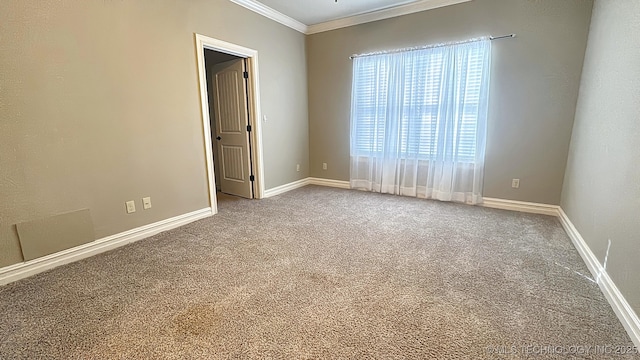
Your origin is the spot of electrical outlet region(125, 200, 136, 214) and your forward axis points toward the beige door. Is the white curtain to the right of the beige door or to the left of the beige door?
right

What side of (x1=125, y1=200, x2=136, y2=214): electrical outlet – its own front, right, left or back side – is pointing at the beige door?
left

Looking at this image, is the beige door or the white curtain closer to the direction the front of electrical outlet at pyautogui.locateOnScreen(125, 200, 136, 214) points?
the white curtain

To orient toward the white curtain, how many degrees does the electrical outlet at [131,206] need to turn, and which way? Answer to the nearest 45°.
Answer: approximately 45° to its left

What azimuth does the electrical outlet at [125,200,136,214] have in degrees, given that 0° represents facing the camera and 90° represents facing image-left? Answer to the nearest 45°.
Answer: approximately 315°
